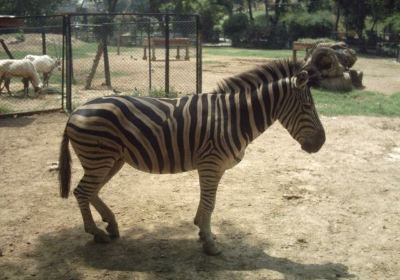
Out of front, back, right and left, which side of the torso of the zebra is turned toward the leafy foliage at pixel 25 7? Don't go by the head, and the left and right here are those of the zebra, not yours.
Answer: left

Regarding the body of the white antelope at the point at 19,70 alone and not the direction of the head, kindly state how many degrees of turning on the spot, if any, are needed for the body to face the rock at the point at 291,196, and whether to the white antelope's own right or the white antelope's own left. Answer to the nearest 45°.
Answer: approximately 90° to the white antelope's own right

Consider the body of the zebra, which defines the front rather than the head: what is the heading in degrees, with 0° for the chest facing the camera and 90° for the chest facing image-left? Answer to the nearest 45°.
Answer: approximately 270°

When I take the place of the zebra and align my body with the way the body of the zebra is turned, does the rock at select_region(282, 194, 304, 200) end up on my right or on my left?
on my left

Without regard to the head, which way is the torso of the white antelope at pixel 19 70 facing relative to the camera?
to the viewer's right

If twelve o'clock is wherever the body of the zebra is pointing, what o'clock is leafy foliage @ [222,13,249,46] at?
The leafy foliage is roughly at 9 o'clock from the zebra.

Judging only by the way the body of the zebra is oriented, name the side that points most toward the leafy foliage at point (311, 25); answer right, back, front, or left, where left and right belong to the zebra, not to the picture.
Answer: left
